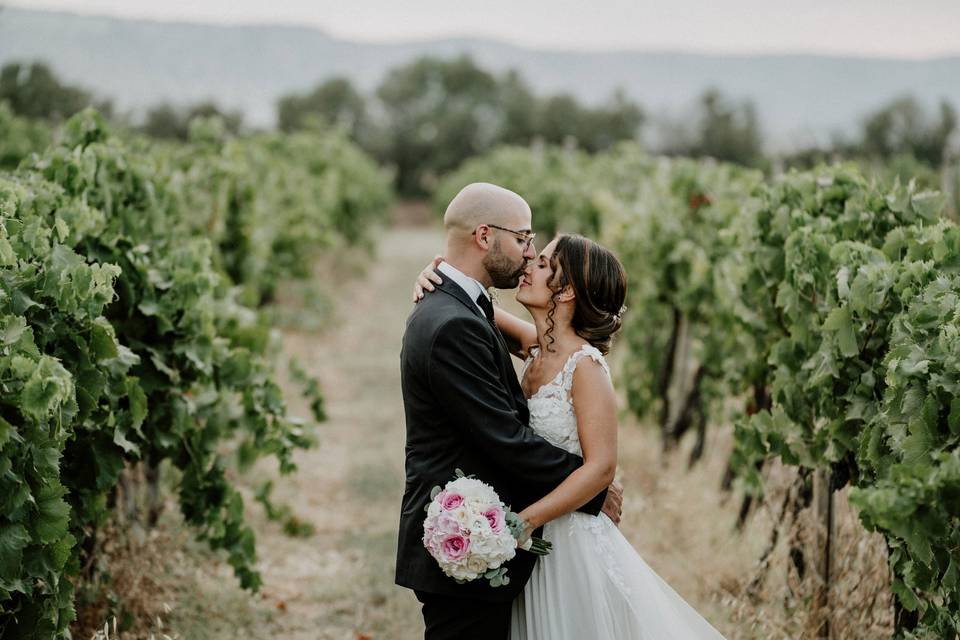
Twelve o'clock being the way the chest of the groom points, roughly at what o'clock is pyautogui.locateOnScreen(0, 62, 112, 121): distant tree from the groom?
The distant tree is roughly at 8 o'clock from the groom.

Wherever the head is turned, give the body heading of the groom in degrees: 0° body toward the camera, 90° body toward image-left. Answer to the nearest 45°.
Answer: approximately 270°

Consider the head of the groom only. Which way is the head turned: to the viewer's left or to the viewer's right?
to the viewer's right

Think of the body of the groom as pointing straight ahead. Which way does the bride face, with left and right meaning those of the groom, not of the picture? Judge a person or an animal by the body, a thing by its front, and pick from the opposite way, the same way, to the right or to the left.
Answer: the opposite way

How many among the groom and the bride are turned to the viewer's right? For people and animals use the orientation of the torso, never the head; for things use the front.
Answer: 1

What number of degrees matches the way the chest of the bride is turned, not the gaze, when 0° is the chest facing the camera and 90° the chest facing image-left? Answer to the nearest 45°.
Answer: approximately 90°

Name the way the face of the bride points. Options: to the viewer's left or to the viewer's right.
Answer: to the viewer's left

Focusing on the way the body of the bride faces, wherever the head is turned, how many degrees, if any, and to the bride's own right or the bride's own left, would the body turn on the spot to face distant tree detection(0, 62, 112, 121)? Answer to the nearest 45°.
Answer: approximately 45° to the bride's own right
